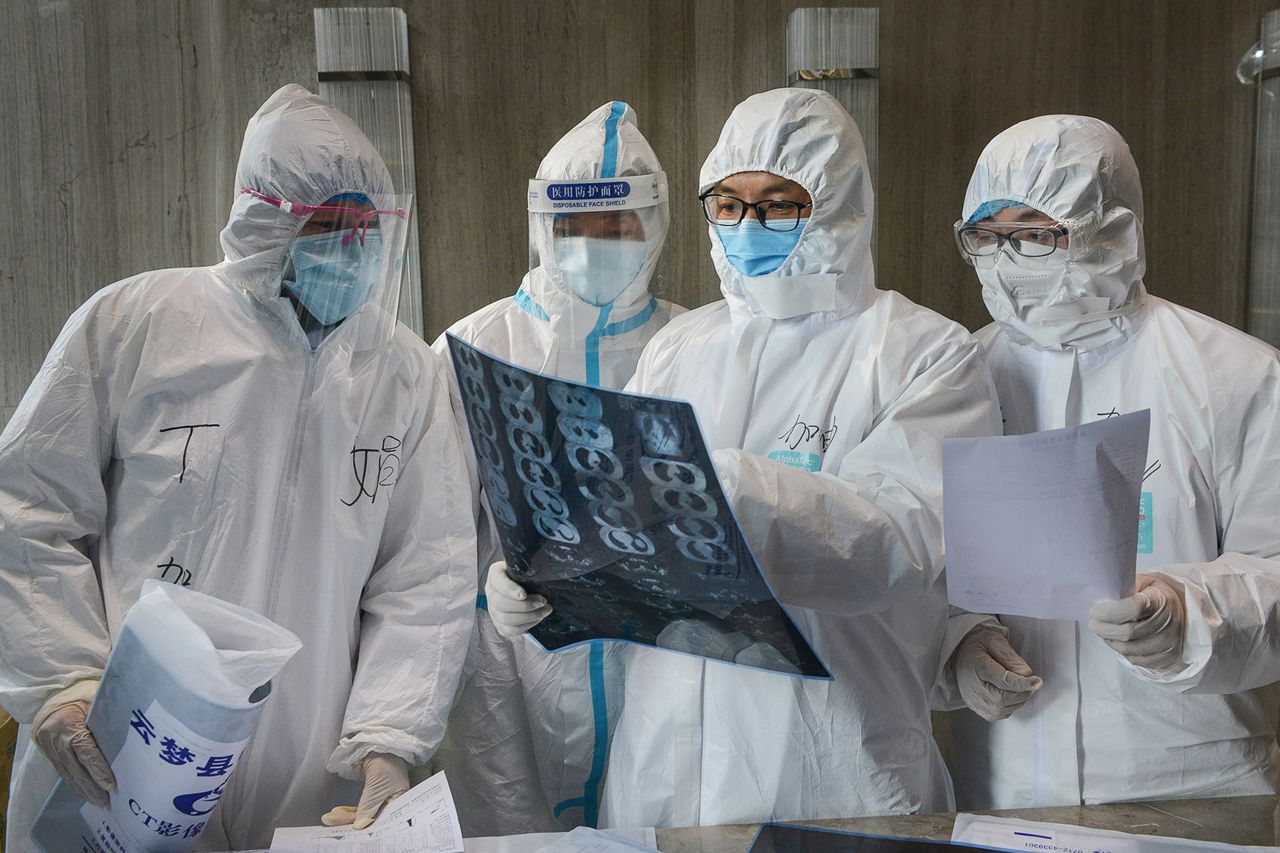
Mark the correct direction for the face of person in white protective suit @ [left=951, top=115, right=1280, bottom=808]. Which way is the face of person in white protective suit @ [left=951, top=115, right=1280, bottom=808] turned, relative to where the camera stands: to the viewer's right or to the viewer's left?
to the viewer's left

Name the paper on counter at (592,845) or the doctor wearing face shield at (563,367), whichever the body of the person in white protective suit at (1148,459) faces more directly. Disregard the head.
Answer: the paper on counter

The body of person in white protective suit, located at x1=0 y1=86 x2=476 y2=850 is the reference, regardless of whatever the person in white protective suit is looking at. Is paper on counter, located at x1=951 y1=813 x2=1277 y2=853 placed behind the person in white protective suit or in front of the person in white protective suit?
in front

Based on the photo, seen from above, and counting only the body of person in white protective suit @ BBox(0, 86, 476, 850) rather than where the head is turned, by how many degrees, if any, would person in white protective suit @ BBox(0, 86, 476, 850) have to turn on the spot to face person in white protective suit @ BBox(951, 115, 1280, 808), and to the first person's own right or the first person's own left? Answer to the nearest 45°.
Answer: approximately 45° to the first person's own left

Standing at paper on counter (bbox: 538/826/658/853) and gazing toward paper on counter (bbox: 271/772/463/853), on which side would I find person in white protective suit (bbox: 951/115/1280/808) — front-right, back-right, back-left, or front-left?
back-right

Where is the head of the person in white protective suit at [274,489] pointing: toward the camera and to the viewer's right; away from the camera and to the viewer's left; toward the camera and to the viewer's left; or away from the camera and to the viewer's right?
toward the camera and to the viewer's right
